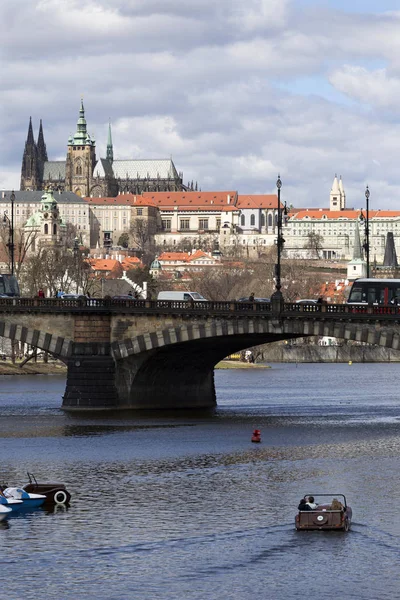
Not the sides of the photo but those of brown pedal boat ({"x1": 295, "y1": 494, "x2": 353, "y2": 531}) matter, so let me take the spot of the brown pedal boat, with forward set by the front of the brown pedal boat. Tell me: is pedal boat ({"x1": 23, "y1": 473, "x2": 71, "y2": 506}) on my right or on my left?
on my left

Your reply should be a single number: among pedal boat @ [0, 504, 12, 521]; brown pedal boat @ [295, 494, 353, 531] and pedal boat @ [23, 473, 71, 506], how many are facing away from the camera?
1

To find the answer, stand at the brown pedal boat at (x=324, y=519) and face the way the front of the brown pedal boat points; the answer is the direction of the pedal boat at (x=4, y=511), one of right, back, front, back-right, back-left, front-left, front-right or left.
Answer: left

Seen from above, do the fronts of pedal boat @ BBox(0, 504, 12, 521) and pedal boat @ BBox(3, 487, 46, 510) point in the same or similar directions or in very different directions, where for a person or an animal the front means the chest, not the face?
same or similar directions

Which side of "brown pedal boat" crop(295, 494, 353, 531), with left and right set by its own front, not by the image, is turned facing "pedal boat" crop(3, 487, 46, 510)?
left

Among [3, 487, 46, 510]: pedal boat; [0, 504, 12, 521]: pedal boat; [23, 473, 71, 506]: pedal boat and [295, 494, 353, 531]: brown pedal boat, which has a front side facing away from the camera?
the brown pedal boat

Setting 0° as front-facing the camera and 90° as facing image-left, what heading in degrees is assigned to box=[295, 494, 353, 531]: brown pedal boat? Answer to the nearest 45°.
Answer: approximately 180°

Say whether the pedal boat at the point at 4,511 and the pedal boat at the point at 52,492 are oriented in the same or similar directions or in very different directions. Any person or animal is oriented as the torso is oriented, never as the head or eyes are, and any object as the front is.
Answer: same or similar directions

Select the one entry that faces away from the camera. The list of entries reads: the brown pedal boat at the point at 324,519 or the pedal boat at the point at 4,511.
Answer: the brown pedal boat
